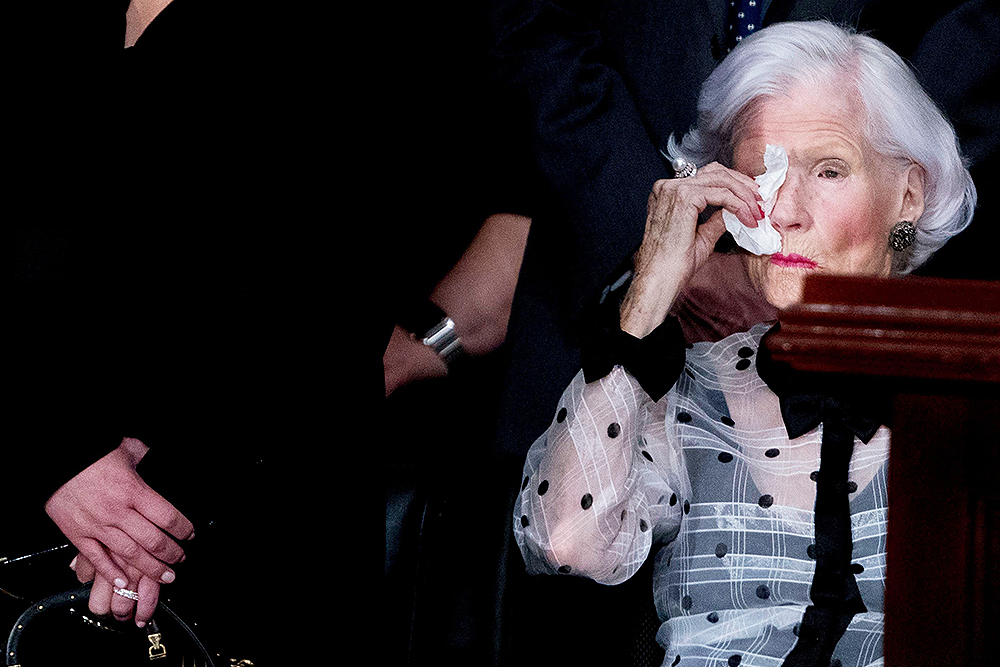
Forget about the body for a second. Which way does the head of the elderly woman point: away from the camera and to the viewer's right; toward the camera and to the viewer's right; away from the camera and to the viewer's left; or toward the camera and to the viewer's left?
toward the camera and to the viewer's left

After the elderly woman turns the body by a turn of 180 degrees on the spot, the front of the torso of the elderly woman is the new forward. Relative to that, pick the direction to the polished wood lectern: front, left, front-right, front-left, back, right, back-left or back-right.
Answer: back

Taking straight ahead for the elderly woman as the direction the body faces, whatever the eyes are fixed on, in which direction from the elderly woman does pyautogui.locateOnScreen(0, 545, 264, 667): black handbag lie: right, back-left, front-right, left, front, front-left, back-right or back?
right

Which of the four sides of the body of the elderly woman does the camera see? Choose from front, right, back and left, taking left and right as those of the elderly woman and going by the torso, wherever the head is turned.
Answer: front
